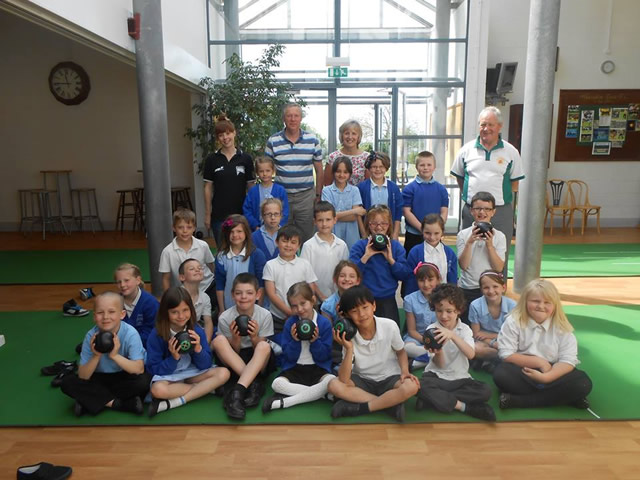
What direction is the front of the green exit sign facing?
toward the camera

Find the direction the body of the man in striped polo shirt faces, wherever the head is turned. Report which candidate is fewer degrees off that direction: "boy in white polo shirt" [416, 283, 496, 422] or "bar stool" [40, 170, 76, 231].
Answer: the boy in white polo shirt

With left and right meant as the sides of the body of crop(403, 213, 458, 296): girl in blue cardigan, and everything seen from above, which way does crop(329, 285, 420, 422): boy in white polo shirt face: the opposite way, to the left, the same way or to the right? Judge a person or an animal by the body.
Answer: the same way

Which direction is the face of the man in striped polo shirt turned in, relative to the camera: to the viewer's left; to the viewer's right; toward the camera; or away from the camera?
toward the camera

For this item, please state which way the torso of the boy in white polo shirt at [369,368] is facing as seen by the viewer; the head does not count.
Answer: toward the camera

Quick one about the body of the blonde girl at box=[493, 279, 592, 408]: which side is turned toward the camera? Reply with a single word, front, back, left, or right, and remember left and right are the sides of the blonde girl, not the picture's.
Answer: front

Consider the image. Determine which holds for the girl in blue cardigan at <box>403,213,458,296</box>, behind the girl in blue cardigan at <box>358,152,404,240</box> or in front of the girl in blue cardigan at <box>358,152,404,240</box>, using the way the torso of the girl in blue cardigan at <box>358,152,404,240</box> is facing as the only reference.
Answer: in front

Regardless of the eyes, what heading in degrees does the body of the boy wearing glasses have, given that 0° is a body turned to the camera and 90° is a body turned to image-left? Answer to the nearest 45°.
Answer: approximately 0°

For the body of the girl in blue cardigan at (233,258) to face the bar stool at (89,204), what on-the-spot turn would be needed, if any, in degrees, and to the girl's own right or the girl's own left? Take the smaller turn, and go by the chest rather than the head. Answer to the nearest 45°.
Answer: approximately 135° to the girl's own right

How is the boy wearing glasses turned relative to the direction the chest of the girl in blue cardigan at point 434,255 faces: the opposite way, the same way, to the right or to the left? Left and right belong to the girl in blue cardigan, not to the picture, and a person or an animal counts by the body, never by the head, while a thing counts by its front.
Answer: the same way

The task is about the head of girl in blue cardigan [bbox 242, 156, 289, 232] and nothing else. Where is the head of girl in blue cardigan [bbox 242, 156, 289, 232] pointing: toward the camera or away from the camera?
toward the camera

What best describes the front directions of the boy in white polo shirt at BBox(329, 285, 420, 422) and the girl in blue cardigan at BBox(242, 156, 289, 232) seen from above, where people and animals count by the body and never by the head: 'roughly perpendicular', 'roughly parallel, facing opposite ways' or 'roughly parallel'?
roughly parallel

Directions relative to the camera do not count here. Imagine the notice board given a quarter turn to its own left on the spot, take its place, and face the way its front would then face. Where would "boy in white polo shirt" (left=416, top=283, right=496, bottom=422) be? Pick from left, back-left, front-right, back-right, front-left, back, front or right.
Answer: right

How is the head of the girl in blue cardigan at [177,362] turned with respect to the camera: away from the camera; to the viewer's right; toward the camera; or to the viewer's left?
toward the camera

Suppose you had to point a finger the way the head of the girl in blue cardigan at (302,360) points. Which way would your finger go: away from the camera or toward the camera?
toward the camera

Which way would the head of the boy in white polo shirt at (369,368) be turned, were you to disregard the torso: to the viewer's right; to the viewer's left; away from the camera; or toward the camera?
toward the camera
